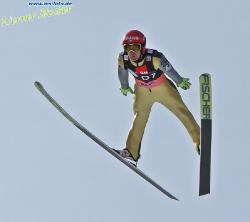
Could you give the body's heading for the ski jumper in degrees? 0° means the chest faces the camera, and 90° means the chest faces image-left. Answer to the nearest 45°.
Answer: approximately 45°
